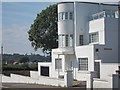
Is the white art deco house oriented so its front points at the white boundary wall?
yes

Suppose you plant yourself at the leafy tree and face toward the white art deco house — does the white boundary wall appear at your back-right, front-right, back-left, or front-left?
front-right

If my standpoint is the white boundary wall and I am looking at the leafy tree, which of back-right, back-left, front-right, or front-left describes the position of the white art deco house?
front-right

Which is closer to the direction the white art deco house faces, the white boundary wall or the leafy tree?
the white boundary wall

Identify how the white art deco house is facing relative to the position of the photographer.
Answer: facing the viewer and to the left of the viewer

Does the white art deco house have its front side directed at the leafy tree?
no

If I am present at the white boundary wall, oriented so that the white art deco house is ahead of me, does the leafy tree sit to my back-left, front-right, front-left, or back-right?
front-left
